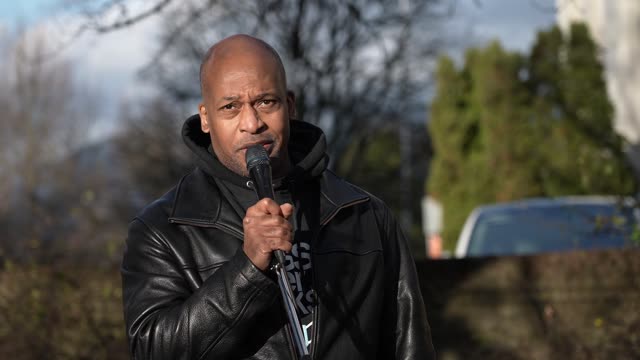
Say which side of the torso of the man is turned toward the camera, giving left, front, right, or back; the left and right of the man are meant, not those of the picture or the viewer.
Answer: front

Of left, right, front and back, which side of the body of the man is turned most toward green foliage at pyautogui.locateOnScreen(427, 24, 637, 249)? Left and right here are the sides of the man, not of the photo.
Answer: back

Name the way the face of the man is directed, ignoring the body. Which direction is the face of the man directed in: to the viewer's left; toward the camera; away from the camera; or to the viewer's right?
toward the camera
